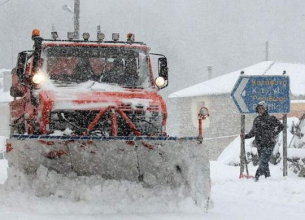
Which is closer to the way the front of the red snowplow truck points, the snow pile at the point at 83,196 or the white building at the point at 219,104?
the snow pile

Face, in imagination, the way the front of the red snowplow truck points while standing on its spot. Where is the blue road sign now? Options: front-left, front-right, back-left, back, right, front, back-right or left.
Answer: back-left

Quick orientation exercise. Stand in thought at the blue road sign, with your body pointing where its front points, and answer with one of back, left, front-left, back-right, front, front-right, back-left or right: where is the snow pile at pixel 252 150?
back

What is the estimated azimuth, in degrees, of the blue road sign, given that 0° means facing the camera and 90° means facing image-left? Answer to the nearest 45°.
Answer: approximately 0°

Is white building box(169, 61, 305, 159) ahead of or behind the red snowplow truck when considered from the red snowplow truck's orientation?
behind

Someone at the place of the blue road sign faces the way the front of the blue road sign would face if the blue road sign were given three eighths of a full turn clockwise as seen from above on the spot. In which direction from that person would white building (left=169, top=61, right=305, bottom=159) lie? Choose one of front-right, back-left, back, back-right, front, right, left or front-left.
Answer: front-right

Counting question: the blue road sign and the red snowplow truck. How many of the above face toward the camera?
2

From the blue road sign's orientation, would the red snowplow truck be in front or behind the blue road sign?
in front

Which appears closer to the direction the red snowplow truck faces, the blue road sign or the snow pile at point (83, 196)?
the snow pile

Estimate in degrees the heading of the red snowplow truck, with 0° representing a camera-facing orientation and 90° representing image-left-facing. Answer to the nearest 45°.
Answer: approximately 0°
